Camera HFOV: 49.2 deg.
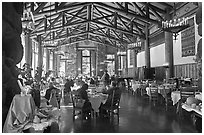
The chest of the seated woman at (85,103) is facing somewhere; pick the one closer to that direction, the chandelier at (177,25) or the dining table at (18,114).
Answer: the chandelier

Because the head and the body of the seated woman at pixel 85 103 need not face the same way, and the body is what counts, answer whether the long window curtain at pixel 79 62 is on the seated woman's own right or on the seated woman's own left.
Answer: on the seated woman's own left

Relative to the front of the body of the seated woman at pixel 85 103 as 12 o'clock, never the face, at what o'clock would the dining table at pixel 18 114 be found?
The dining table is roughly at 5 o'clock from the seated woman.

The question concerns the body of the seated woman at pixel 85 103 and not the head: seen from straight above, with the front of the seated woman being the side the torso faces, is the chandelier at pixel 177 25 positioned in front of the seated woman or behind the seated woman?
in front

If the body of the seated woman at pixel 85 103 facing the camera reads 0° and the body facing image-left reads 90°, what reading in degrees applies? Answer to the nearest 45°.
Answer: approximately 225°
